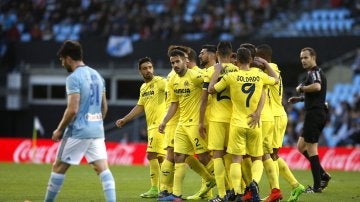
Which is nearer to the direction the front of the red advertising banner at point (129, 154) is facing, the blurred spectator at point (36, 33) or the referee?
the referee

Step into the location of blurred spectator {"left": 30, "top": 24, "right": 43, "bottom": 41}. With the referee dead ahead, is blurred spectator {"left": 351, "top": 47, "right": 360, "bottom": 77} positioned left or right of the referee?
left

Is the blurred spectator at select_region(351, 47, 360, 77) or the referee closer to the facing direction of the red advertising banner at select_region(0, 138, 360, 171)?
the referee

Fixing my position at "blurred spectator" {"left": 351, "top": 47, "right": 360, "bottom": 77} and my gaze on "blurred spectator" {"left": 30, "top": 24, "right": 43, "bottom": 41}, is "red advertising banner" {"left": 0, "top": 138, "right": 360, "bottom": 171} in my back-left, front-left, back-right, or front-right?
front-left

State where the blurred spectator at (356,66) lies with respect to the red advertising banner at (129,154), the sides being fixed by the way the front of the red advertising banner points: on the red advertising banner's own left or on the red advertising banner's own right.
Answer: on the red advertising banner's own left

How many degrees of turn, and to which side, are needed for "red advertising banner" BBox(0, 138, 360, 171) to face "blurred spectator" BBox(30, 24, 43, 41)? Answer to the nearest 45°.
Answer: approximately 135° to its right

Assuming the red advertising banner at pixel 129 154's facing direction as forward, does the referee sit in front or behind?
in front

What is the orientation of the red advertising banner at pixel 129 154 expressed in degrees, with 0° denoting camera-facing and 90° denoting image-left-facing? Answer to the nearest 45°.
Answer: approximately 0°
